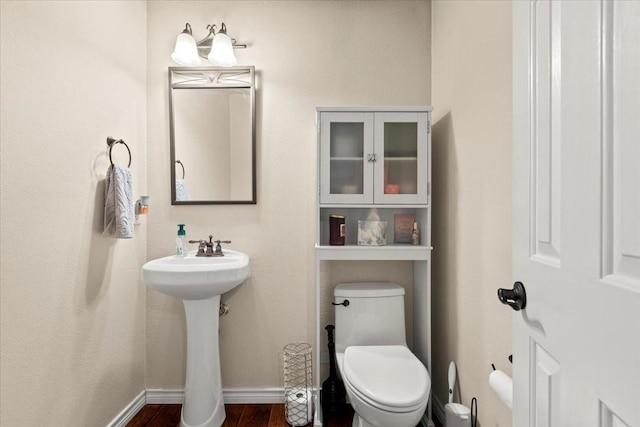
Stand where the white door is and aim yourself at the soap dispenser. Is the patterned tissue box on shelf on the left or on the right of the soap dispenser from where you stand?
right

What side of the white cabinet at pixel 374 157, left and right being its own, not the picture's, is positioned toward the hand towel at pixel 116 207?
right

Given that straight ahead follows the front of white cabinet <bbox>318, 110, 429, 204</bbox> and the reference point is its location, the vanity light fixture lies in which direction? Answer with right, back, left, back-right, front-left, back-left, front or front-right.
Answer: right

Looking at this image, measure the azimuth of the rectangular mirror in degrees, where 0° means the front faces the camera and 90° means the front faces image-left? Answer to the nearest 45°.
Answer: approximately 0°

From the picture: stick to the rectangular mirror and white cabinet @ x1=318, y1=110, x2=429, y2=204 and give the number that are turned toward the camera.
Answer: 2

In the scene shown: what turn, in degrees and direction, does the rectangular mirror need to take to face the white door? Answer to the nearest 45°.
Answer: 0° — it already faces it

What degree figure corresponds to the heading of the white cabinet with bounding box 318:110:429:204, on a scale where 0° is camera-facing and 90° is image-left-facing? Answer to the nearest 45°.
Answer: approximately 0°

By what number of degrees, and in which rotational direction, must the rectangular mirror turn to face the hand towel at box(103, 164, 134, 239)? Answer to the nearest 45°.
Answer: approximately 45° to its right
